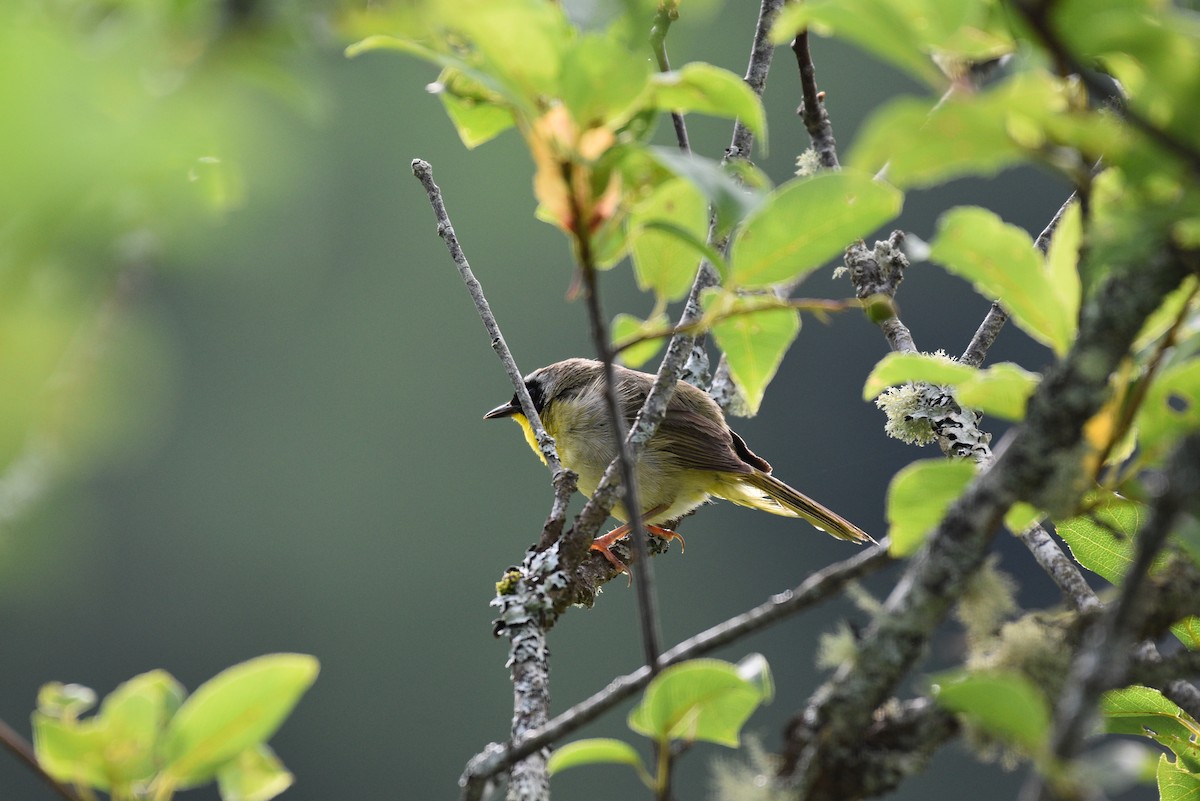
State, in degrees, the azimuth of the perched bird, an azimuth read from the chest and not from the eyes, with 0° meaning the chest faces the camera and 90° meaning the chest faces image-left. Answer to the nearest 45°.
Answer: approximately 90°

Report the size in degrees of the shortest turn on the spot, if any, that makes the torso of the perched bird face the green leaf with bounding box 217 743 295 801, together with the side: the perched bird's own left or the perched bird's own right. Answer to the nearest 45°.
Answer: approximately 90° to the perched bird's own left

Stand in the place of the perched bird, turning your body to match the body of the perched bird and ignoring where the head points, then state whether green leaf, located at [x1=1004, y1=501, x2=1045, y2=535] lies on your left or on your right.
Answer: on your left

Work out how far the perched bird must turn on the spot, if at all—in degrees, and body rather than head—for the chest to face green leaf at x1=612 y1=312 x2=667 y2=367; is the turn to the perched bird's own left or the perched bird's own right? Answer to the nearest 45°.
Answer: approximately 90° to the perched bird's own left

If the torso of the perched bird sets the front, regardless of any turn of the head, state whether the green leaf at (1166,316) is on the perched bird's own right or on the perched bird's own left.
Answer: on the perched bird's own left

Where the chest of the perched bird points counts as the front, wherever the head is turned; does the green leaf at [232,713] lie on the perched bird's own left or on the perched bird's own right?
on the perched bird's own left
